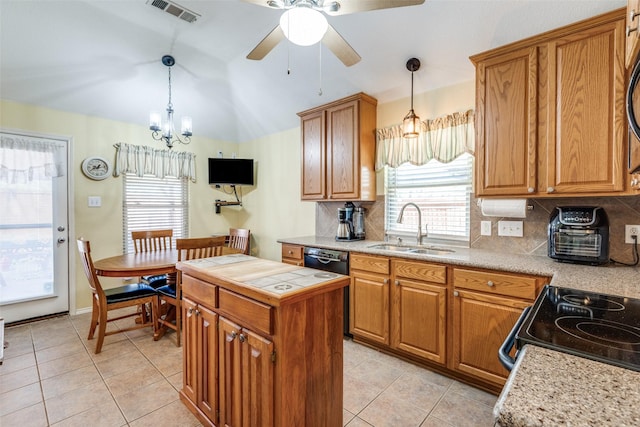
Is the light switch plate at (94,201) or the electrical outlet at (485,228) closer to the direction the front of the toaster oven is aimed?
the light switch plate

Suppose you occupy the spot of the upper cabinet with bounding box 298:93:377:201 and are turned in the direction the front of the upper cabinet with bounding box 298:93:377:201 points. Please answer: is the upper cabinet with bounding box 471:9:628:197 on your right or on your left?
on your left

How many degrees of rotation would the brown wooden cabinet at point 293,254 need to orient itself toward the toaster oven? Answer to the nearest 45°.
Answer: approximately 90° to its left

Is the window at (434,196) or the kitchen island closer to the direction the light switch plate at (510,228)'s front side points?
the kitchen island

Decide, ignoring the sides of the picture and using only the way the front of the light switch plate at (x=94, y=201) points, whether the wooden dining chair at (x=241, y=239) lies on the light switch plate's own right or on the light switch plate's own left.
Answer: on the light switch plate's own left

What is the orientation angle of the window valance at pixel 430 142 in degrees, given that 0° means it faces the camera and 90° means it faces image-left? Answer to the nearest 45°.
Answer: approximately 45°

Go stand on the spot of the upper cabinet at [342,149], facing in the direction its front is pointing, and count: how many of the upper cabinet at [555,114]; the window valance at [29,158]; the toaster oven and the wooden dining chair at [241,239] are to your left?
2

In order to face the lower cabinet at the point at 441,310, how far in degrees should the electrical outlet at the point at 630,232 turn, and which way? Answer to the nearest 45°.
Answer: approximately 45° to its right

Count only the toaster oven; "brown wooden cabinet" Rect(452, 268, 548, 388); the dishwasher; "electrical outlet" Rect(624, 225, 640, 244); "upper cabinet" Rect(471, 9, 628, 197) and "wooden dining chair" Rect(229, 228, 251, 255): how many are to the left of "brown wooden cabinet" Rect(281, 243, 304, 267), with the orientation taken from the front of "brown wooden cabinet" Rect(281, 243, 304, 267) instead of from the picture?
5

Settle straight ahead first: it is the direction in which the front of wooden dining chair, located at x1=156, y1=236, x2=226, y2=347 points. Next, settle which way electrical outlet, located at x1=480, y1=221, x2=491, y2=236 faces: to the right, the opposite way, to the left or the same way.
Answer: to the left

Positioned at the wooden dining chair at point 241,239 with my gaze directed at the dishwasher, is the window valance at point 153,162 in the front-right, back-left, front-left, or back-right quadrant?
back-right

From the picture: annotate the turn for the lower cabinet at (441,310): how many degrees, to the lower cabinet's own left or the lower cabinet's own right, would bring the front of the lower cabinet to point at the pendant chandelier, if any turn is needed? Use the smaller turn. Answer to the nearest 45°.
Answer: approximately 45° to the lower cabinet's own right
